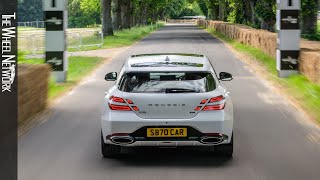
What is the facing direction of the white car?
away from the camera

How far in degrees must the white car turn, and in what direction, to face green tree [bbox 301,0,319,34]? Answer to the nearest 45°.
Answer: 0° — it already faces it
